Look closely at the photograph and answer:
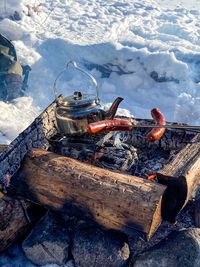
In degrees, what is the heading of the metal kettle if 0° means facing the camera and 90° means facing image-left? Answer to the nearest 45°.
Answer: approximately 270°

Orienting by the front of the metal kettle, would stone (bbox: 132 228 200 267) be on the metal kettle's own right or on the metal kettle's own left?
on the metal kettle's own right

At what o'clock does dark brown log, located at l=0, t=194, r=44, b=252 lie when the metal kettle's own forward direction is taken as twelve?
The dark brown log is roughly at 4 o'clock from the metal kettle.

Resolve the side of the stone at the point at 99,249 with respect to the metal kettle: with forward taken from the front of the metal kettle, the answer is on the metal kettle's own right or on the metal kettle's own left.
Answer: on the metal kettle's own right

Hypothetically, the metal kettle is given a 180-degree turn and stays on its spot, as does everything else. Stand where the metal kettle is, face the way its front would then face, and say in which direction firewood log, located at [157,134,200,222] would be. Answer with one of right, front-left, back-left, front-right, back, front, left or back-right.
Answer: back-left

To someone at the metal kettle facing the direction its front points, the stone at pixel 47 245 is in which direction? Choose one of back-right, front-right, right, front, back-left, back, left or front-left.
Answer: right

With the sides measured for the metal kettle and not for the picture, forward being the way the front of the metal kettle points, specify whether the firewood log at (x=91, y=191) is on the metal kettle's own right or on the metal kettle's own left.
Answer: on the metal kettle's own right

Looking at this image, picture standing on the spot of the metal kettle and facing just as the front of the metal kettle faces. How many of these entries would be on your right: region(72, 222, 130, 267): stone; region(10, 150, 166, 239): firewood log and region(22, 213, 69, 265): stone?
3
